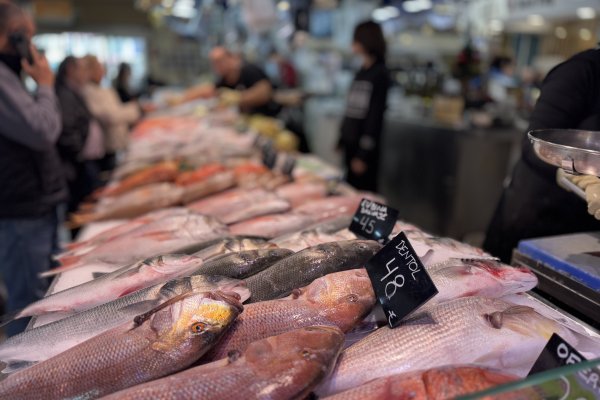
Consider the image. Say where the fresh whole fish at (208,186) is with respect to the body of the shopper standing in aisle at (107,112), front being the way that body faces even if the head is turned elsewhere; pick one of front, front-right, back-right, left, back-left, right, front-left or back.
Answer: right

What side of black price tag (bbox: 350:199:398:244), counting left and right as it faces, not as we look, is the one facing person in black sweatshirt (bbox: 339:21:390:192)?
back

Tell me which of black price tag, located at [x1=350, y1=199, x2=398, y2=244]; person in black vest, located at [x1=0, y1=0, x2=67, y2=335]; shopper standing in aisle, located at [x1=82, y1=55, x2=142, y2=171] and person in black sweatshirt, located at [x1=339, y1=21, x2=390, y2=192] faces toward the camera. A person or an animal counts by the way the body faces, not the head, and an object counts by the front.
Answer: the black price tag

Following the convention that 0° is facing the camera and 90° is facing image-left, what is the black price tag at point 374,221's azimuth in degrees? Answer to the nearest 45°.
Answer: approximately 0°

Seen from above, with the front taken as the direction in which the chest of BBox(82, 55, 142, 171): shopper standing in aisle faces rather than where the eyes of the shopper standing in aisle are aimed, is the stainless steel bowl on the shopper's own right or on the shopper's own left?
on the shopper's own right

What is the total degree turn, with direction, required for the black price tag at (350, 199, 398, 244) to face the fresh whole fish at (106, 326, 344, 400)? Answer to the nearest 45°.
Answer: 0° — it already faces it

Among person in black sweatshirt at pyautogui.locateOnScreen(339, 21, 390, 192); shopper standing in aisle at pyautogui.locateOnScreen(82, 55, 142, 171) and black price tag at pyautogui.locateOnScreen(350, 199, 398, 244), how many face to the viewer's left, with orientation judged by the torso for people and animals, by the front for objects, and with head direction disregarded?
1

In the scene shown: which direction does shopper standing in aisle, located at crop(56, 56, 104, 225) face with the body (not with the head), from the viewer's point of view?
to the viewer's right

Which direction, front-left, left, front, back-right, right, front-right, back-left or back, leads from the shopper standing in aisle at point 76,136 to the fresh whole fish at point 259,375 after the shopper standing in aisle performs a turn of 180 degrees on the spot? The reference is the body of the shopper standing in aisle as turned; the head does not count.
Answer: left

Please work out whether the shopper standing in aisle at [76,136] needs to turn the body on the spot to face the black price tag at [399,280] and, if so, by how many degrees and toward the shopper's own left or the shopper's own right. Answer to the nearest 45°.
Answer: approximately 90° to the shopper's own right

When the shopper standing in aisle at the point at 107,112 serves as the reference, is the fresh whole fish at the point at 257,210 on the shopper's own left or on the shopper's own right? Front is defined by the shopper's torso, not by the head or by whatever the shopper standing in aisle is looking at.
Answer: on the shopper's own right

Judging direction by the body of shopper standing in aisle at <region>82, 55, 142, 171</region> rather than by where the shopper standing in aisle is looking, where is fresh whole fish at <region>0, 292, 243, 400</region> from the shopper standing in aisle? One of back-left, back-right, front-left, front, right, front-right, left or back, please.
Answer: right

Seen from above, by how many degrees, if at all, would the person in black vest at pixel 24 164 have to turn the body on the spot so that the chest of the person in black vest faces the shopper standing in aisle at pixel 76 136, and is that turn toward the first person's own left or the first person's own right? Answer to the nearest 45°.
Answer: approximately 90° to the first person's own left
